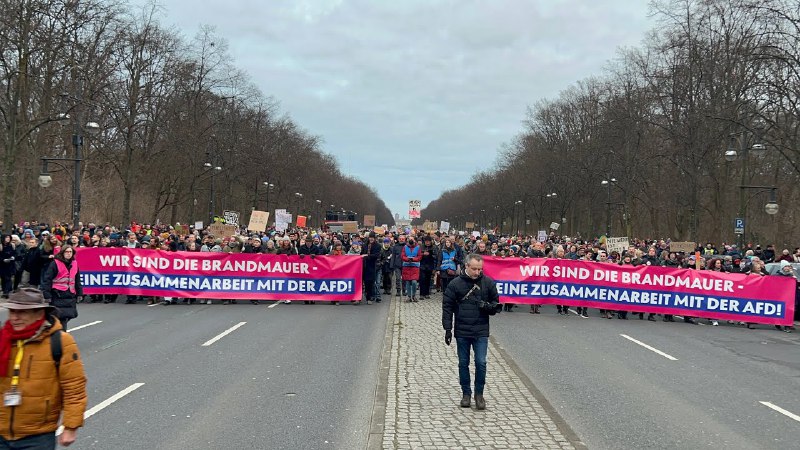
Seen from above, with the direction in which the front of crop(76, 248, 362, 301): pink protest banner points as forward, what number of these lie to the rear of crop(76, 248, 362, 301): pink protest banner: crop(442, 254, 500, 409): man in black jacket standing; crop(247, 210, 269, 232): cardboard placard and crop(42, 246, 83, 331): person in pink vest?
1

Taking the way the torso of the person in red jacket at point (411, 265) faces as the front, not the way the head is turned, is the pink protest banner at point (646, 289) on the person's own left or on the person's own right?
on the person's own left

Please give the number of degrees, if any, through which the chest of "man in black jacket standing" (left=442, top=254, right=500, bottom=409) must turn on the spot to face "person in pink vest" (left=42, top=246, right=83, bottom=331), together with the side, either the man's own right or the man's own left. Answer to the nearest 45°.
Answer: approximately 90° to the man's own right

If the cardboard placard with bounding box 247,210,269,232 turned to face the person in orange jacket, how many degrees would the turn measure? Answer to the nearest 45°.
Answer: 0° — it already faces them

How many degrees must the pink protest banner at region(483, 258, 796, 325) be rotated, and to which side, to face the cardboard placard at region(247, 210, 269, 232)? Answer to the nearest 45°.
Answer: approximately 90° to its right

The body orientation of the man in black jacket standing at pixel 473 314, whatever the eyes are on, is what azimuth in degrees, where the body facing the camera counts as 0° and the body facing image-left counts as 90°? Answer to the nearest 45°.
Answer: approximately 0°

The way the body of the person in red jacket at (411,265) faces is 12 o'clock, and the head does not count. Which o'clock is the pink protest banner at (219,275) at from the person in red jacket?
The pink protest banner is roughly at 3 o'clock from the person in red jacket.

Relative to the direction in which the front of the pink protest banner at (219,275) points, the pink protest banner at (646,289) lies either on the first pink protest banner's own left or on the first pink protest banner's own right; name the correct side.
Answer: on the first pink protest banner's own left

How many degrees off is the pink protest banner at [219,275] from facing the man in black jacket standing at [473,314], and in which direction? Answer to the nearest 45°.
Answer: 0° — it already faces them

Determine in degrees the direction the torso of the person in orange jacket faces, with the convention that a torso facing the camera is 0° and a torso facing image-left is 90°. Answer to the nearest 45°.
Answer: approximately 45°
